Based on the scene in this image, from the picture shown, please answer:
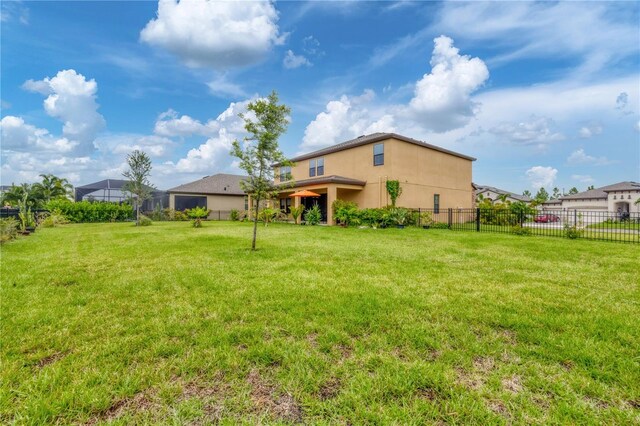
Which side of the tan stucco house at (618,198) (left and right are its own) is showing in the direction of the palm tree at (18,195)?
front

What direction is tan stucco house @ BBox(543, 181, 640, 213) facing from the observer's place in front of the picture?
facing the viewer and to the left of the viewer

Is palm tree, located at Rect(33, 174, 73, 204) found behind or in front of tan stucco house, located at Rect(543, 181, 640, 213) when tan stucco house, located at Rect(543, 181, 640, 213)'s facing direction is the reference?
in front

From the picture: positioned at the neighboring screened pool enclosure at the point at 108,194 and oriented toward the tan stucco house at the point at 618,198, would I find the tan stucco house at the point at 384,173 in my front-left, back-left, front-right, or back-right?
front-right

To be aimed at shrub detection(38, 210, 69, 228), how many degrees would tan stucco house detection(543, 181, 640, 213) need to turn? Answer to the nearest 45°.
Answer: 0° — it already faces it

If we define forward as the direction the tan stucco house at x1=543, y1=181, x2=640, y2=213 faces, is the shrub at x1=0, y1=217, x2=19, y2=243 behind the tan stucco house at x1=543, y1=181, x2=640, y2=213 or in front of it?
in front
